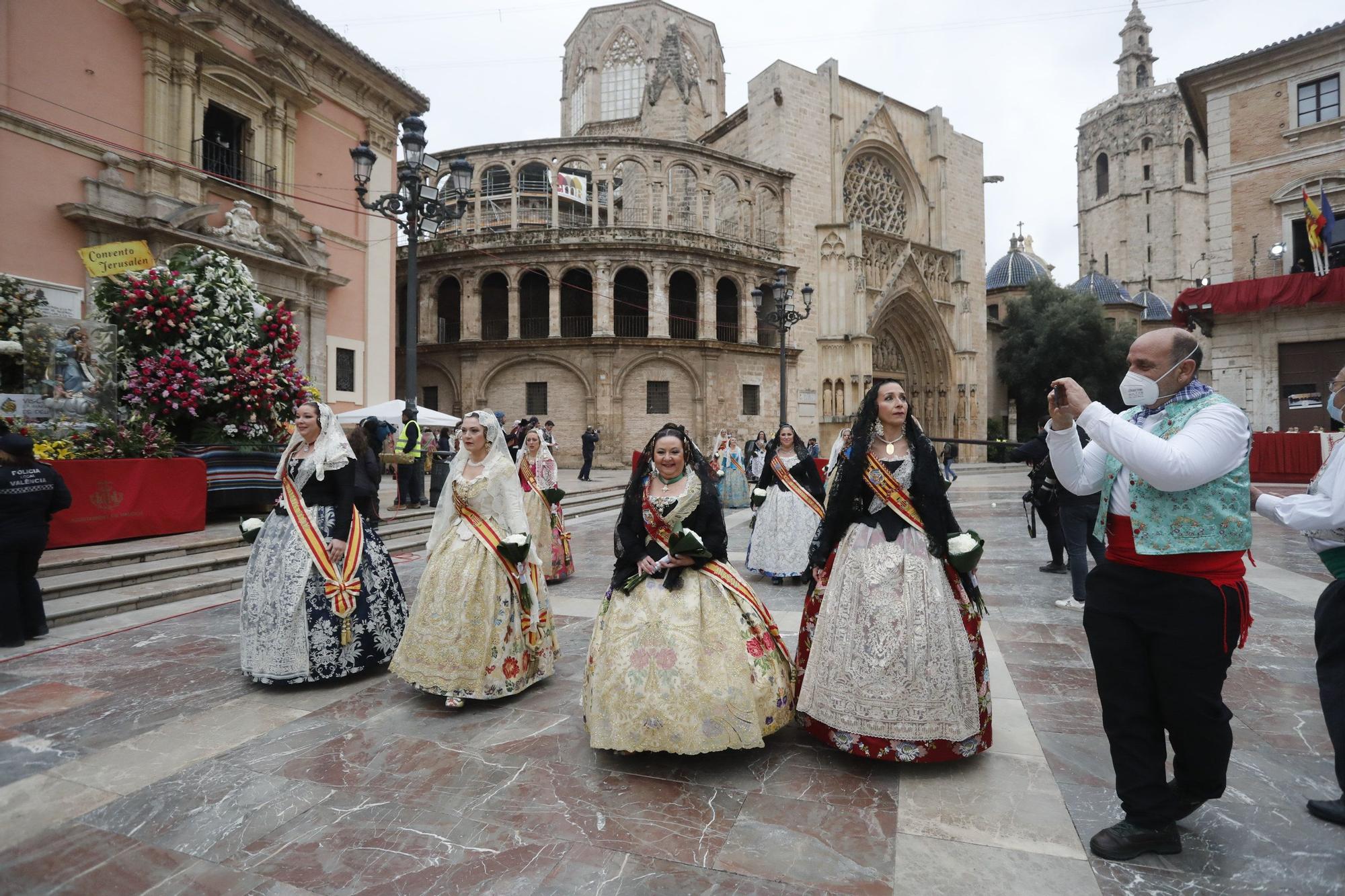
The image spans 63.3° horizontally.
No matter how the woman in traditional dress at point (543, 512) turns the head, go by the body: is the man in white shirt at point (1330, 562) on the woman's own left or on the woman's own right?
on the woman's own left

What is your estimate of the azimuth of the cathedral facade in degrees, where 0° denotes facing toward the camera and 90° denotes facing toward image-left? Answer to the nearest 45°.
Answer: approximately 315°

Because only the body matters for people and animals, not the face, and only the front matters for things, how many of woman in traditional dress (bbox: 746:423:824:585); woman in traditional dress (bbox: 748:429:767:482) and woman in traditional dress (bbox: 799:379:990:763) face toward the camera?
3

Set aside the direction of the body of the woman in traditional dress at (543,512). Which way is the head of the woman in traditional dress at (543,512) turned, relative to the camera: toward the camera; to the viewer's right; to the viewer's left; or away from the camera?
toward the camera

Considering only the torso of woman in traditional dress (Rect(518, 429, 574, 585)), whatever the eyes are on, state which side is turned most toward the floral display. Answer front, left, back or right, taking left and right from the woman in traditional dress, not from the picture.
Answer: right

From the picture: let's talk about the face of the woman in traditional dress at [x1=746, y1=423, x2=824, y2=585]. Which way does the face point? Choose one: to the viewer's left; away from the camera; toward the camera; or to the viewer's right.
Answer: toward the camera

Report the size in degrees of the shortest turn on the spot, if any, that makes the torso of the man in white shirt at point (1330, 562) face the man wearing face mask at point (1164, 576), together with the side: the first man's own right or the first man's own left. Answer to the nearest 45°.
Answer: approximately 45° to the first man's own left

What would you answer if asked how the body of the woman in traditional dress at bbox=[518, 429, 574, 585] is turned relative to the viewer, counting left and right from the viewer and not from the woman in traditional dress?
facing the viewer and to the left of the viewer

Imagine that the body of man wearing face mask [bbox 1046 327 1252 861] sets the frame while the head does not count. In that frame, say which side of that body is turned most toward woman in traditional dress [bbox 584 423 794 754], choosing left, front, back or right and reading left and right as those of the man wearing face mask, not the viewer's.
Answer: front

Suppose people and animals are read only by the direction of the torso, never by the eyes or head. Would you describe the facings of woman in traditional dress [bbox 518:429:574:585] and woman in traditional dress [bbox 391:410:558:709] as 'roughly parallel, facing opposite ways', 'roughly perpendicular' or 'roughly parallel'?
roughly parallel

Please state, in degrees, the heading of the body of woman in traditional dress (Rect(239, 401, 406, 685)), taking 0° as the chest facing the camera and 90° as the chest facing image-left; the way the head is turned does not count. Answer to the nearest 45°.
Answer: approximately 45°

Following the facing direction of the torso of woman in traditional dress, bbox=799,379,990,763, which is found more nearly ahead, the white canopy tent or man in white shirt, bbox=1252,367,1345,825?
the man in white shirt

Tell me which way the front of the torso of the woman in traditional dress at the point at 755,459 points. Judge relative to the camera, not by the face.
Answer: toward the camera

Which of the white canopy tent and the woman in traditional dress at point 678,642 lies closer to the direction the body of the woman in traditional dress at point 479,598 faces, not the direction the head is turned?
the woman in traditional dress

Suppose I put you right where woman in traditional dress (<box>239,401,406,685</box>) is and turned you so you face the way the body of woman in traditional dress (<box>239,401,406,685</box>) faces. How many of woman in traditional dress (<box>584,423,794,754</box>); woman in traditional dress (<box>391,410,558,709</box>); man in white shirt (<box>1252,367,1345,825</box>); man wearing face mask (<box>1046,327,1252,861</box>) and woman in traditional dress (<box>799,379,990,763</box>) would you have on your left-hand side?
5

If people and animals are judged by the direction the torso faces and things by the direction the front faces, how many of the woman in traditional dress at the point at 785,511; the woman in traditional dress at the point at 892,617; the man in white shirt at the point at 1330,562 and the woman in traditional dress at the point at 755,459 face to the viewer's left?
1

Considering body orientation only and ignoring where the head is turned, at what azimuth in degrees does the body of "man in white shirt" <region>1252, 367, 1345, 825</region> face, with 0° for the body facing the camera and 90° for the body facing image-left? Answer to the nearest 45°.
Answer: approximately 90°
